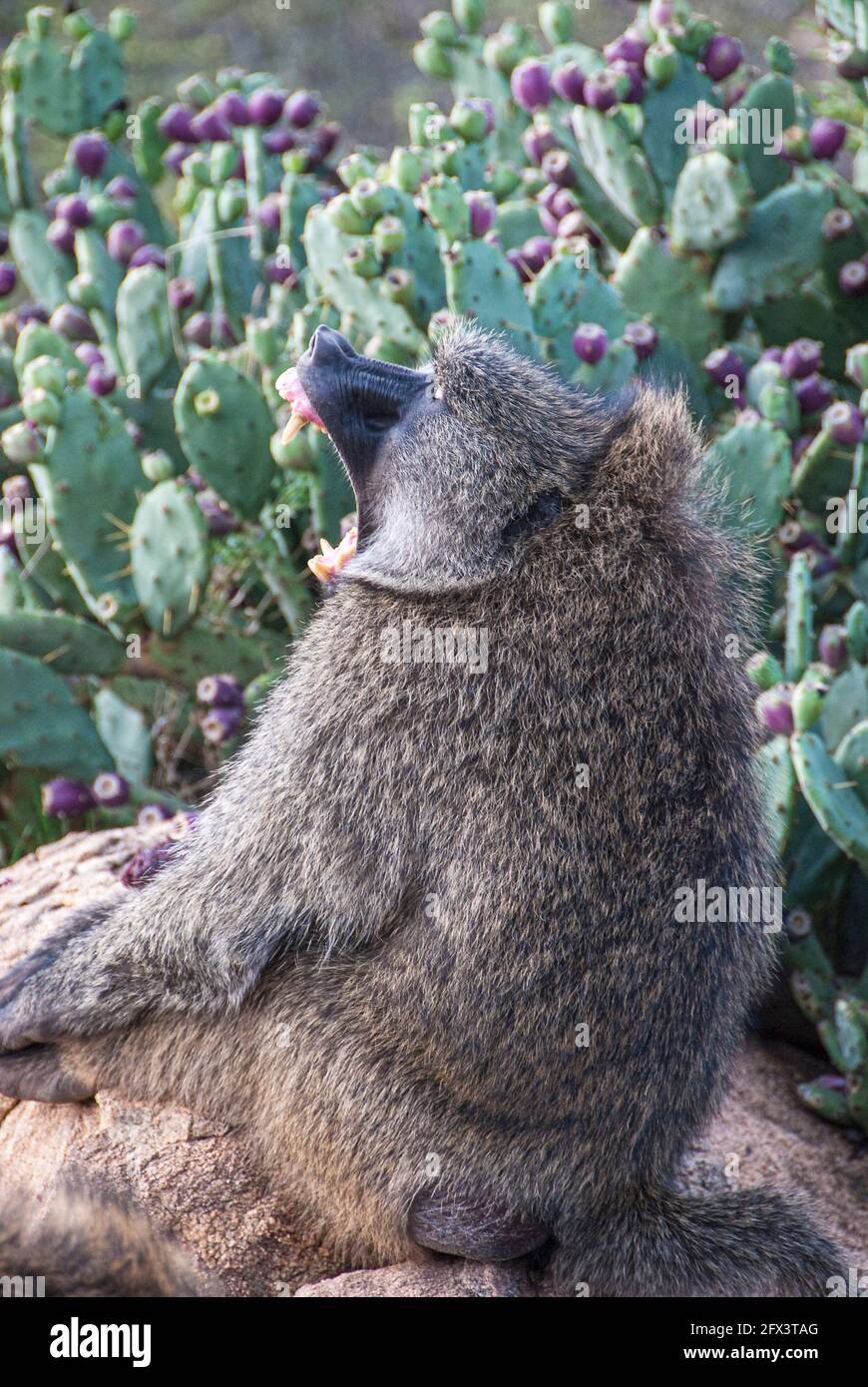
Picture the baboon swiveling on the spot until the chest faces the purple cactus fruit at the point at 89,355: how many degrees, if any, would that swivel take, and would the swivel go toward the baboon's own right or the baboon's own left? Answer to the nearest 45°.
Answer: approximately 45° to the baboon's own right

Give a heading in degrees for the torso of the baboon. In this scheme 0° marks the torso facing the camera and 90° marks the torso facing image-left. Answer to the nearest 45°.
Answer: approximately 90°

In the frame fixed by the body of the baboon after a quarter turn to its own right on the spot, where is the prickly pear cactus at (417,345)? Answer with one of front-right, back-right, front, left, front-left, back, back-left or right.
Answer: front
